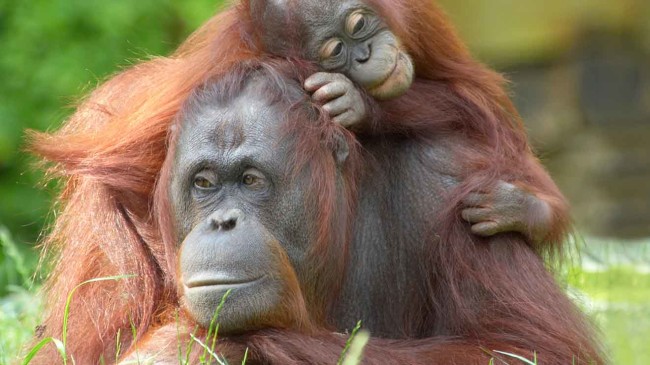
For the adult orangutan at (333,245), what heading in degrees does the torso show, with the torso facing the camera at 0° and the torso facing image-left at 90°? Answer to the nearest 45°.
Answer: approximately 45°
